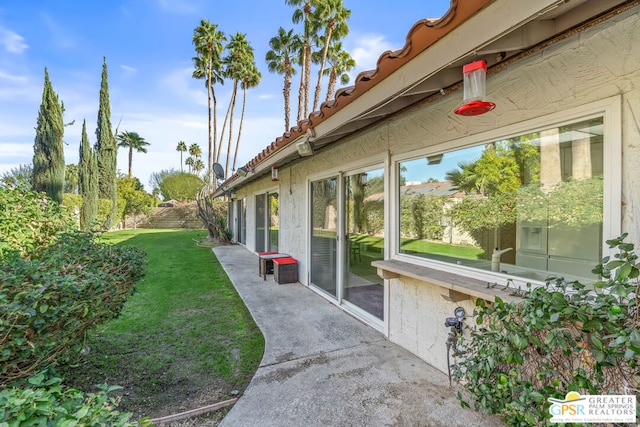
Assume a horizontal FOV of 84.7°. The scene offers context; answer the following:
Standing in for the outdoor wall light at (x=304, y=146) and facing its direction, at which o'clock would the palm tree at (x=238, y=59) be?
The palm tree is roughly at 4 o'clock from the outdoor wall light.

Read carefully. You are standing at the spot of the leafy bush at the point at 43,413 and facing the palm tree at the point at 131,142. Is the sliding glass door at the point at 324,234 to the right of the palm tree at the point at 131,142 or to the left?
right

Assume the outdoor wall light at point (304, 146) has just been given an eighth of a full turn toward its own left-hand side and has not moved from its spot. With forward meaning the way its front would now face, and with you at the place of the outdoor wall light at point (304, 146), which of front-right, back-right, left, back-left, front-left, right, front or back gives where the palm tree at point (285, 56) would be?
back

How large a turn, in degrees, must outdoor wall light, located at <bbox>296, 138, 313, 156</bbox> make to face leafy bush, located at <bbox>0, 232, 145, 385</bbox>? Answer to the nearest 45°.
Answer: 0° — it already faces it

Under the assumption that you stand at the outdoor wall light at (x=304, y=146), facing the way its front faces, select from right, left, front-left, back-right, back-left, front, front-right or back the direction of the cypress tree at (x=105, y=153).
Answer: right

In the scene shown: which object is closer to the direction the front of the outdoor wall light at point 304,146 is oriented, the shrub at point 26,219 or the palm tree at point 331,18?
the shrub

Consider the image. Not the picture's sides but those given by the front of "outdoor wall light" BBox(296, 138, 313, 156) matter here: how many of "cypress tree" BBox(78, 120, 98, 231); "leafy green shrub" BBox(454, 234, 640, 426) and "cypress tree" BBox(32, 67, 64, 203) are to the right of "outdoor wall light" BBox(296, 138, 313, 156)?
2

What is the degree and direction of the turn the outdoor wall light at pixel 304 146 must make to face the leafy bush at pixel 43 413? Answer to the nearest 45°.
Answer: approximately 45° to its left

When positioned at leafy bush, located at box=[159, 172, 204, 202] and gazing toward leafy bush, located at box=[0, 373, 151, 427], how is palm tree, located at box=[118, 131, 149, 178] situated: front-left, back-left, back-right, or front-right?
back-right

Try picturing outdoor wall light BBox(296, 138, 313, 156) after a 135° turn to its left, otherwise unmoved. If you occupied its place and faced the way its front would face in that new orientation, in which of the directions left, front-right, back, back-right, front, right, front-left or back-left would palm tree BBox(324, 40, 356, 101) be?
left

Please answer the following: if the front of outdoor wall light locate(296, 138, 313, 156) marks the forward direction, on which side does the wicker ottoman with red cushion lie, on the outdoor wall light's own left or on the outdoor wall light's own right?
on the outdoor wall light's own right

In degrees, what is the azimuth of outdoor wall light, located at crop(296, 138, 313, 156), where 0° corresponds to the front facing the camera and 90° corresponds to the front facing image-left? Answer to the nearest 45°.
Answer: approximately 45°

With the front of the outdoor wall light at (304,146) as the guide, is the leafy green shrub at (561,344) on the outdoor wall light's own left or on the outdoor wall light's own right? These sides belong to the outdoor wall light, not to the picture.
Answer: on the outdoor wall light's own left

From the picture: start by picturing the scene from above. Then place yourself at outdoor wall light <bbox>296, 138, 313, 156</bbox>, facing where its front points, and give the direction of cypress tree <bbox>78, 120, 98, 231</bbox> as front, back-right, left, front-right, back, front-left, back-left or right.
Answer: right
